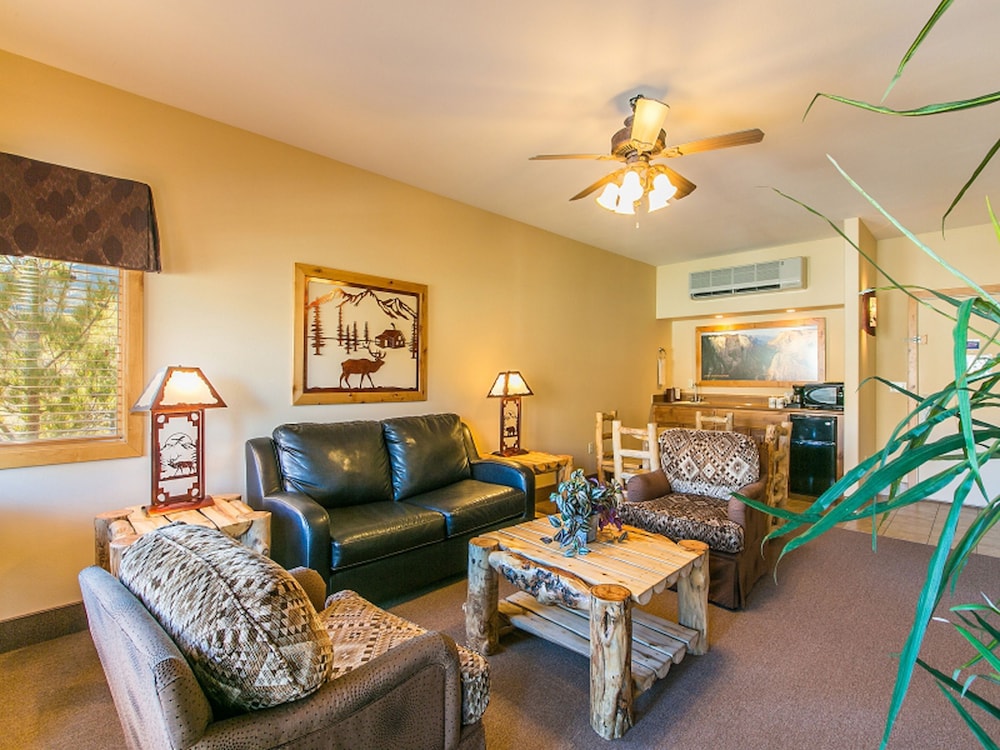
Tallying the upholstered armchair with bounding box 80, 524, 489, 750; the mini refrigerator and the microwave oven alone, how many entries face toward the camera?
2

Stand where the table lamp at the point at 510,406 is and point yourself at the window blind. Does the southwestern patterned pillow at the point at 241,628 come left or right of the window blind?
left

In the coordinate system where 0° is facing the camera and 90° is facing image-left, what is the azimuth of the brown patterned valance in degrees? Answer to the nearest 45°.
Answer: approximately 315°

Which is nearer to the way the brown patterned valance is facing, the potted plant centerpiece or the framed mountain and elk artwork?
the potted plant centerpiece

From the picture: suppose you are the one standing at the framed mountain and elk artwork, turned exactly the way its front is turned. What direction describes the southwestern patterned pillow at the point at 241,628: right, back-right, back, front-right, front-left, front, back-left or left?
front-right

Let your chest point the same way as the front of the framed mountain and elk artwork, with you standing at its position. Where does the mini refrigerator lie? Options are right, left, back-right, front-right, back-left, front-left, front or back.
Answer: front-left

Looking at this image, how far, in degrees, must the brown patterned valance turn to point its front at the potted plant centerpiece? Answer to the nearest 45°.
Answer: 0° — it already faces it

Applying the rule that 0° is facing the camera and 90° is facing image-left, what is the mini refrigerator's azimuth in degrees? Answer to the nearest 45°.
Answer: approximately 0°

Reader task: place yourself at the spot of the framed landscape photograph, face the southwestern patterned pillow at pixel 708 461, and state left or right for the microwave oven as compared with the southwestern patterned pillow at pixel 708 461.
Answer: left

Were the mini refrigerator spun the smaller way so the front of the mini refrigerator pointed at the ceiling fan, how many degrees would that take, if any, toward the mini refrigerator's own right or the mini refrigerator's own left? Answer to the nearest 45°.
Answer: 0° — it already faces it

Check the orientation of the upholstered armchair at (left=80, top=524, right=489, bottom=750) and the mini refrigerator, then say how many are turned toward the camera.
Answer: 1
